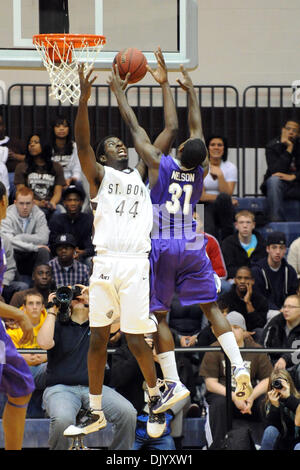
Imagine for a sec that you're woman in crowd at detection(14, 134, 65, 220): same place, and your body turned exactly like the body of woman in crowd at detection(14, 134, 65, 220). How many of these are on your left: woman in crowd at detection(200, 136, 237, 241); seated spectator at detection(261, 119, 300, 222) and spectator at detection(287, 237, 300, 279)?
3

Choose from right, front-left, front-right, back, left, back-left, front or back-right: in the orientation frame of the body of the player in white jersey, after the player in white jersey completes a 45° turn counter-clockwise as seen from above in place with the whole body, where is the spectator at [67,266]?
back-left

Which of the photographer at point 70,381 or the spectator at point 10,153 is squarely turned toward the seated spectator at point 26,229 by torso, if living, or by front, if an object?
the spectator

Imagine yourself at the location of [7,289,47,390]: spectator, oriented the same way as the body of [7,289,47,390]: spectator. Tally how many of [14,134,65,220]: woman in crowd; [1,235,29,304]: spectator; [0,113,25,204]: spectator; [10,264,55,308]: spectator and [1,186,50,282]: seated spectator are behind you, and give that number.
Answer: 5

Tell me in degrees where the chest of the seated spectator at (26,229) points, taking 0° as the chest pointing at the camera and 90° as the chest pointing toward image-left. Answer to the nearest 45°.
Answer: approximately 0°

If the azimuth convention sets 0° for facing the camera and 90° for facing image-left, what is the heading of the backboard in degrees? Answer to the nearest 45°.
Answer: approximately 0°

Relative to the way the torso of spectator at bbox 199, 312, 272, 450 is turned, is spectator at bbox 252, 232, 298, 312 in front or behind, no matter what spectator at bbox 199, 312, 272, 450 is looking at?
behind

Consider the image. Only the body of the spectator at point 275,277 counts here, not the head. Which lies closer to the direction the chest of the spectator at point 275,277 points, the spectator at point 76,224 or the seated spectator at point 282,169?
the spectator

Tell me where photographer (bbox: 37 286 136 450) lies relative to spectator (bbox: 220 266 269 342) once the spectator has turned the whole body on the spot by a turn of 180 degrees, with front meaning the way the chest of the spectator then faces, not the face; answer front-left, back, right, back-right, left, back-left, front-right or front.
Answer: back-left

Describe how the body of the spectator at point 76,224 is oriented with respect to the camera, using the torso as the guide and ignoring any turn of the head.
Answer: toward the camera

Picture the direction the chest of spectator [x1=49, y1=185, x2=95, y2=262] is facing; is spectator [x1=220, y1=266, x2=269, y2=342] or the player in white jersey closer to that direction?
the player in white jersey
